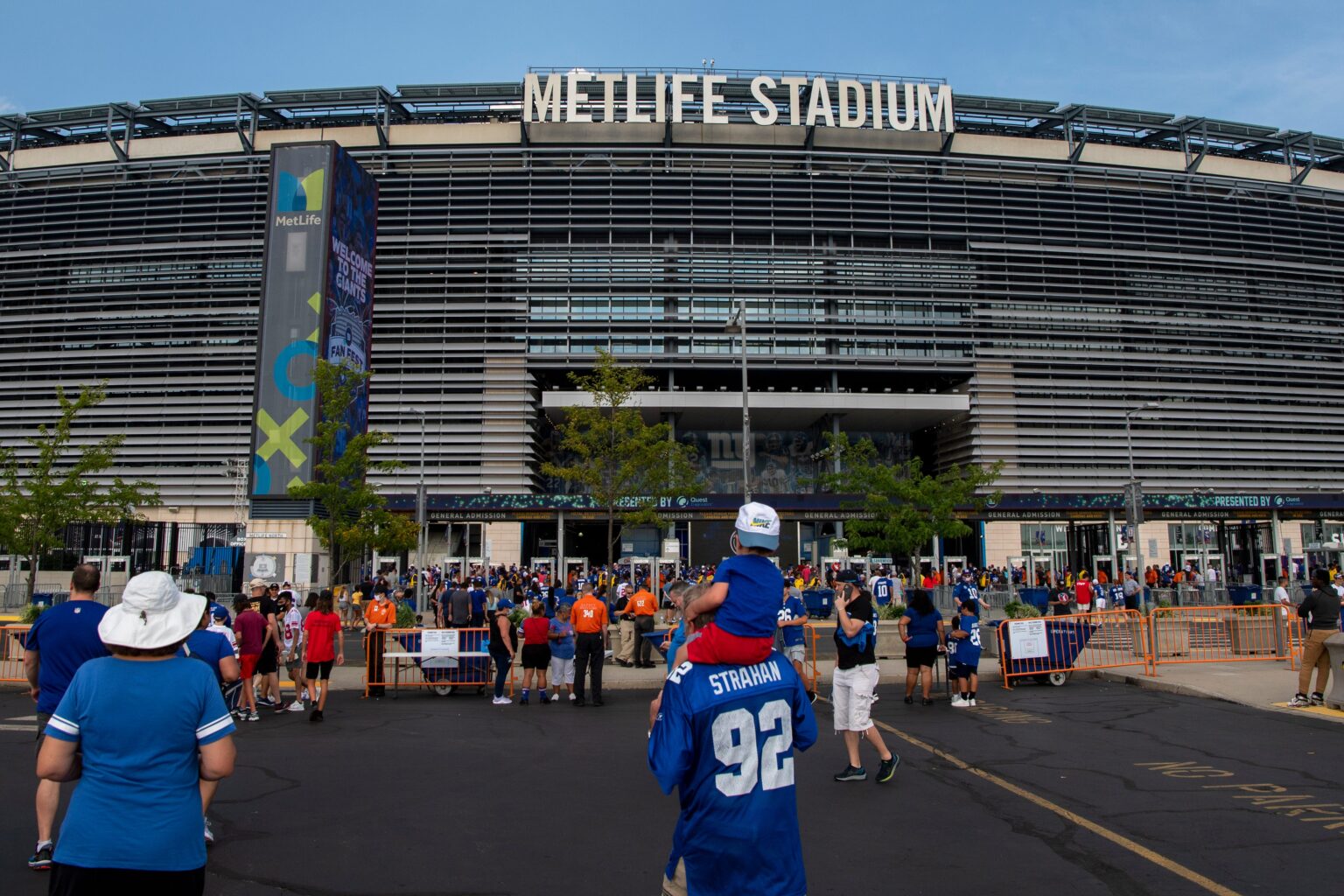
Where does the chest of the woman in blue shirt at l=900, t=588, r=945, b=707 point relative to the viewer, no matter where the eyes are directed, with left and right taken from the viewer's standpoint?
facing away from the viewer

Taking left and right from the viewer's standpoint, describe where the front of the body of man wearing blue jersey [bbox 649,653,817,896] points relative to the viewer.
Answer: facing away from the viewer and to the left of the viewer

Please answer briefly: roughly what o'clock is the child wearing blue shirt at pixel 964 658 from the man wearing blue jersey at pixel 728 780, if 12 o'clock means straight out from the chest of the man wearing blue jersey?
The child wearing blue shirt is roughly at 2 o'clock from the man wearing blue jersey.

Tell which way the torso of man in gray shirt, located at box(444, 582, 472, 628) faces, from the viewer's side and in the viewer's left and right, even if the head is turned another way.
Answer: facing away from the viewer

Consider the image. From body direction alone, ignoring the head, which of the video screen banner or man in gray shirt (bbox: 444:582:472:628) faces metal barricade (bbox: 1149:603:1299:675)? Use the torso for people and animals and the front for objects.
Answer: the video screen banner

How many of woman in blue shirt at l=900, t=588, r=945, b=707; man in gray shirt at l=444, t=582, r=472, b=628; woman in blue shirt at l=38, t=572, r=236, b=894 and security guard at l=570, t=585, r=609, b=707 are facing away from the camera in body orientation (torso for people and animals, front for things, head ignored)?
4

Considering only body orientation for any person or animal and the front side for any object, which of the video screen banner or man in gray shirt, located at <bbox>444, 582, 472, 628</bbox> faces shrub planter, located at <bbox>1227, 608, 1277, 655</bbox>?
the video screen banner

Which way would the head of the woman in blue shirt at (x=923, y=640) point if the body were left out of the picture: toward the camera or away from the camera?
away from the camera

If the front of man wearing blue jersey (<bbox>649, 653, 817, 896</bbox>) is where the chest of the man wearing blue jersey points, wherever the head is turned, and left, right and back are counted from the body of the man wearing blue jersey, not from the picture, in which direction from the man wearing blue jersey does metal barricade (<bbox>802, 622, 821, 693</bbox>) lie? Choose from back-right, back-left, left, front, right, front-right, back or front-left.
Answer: front-right

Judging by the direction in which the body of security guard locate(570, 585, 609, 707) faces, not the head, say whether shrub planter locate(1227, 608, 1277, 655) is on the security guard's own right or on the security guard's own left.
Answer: on the security guard's own right

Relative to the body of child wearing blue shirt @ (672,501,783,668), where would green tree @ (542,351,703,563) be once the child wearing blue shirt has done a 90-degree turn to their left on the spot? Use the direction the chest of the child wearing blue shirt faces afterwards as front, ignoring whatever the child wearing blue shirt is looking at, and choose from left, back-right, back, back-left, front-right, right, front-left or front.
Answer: back-right

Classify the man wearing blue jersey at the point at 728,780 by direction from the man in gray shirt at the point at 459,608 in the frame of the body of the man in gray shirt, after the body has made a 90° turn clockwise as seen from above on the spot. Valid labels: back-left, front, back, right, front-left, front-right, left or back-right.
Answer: right

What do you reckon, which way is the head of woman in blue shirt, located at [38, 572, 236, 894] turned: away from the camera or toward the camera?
away from the camera

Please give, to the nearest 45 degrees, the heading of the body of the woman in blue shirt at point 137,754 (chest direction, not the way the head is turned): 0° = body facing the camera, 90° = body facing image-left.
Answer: approximately 180°

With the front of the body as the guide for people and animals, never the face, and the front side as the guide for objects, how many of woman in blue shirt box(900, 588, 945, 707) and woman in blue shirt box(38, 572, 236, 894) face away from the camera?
2

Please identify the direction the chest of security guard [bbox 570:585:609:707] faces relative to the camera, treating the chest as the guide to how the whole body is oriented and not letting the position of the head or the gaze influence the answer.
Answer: away from the camera
